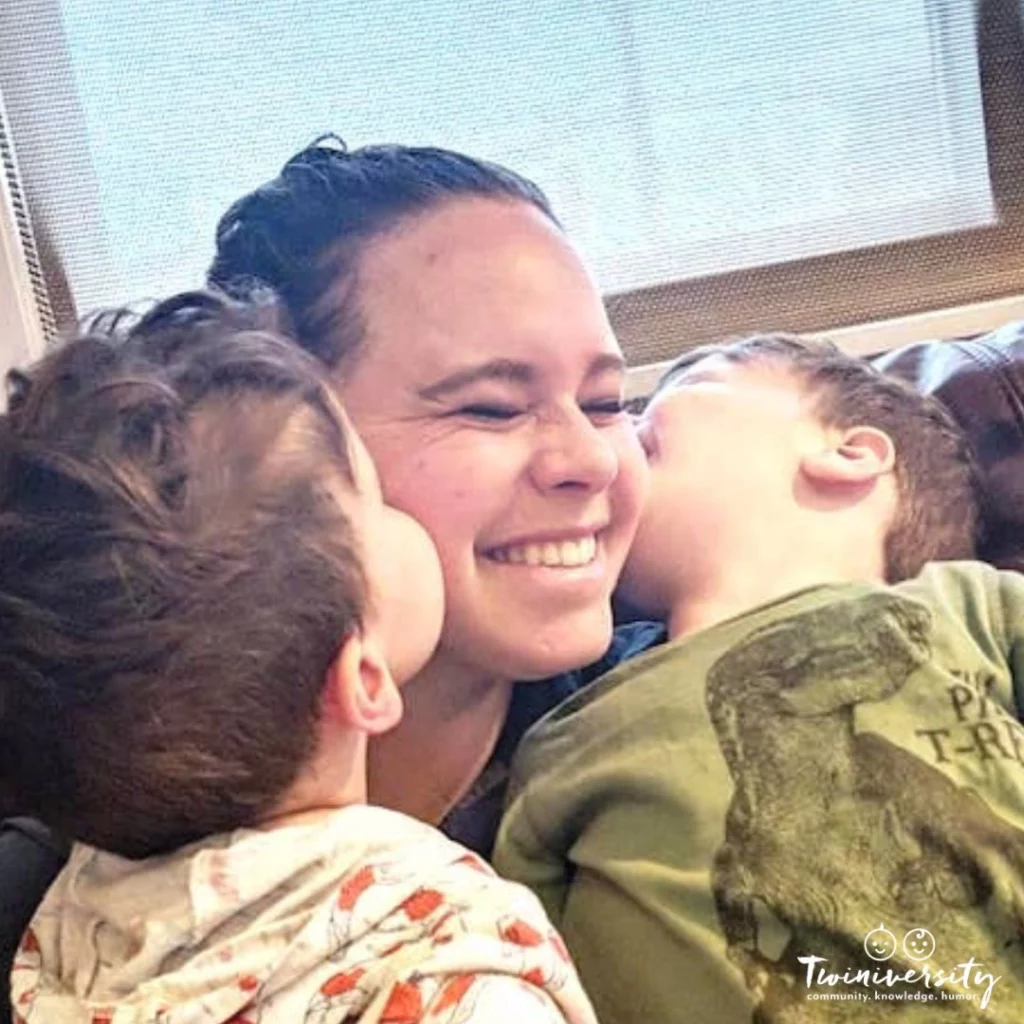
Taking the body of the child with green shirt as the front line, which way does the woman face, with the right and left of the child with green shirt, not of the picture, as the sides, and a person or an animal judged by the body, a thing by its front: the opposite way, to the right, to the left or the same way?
the same way

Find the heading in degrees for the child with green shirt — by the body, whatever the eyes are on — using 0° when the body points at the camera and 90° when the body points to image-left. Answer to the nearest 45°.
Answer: approximately 45°

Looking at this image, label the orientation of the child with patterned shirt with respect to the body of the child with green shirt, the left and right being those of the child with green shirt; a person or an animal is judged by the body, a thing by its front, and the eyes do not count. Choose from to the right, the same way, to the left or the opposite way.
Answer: the opposite way

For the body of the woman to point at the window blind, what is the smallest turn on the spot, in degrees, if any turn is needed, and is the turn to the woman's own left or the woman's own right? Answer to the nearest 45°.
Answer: approximately 135° to the woman's own left

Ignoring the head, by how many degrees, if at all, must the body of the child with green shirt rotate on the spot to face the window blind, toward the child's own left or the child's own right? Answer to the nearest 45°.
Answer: approximately 135° to the child's own right

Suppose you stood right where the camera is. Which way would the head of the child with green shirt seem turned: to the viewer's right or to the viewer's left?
to the viewer's left

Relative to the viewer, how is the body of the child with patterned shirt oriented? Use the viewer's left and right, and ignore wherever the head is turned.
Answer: facing away from the viewer and to the right of the viewer

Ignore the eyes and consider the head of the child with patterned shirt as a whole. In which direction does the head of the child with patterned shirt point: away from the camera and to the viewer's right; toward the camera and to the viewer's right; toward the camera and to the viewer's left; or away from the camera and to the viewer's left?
away from the camera and to the viewer's right

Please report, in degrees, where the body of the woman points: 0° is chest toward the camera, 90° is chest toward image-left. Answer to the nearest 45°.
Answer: approximately 315°
